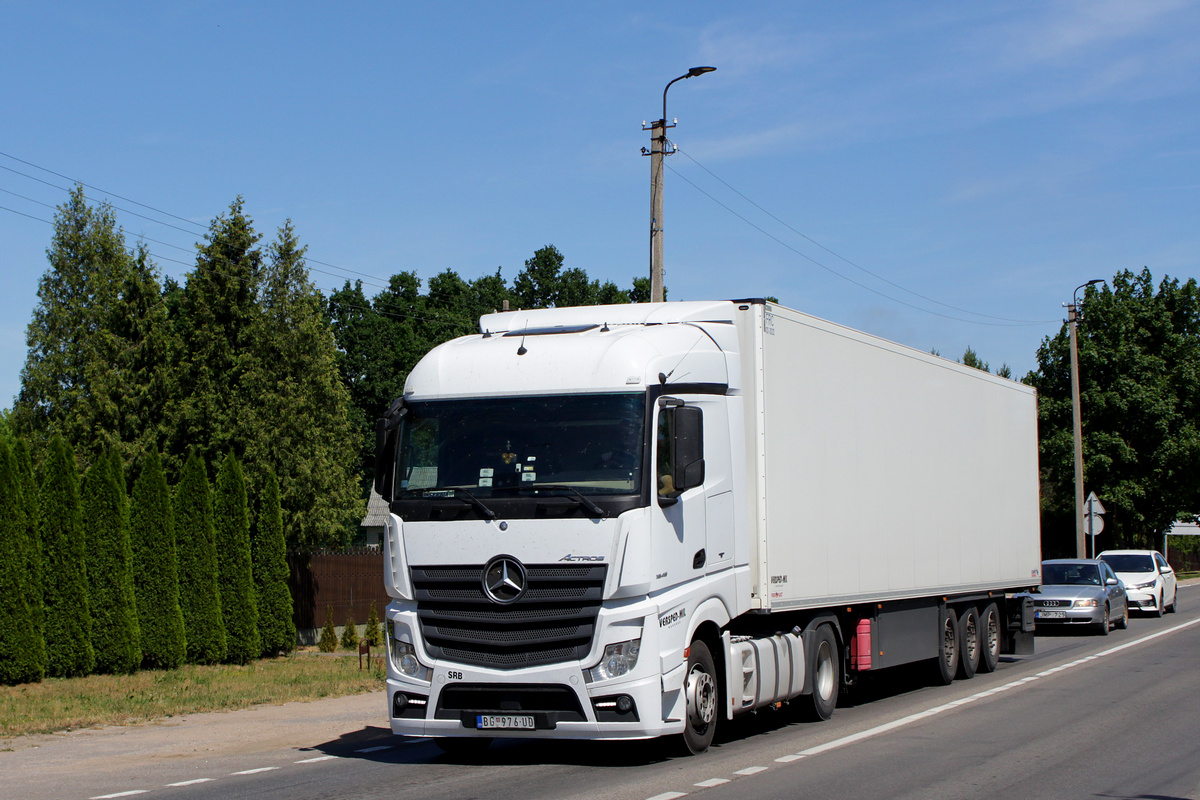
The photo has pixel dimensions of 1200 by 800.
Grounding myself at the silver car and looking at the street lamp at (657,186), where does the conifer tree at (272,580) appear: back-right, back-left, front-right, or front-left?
front-right

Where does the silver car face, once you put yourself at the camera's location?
facing the viewer and to the left of the viewer

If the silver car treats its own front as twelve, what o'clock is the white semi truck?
The white semi truck is roughly at 11 o'clock from the silver car.

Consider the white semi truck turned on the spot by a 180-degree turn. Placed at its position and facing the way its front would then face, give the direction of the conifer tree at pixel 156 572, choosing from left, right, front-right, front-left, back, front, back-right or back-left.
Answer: left

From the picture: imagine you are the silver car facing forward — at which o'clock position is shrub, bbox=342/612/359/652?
The shrub is roughly at 1 o'clock from the silver car.

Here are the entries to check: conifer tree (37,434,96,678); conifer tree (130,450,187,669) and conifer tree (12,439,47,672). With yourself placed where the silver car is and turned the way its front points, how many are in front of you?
3

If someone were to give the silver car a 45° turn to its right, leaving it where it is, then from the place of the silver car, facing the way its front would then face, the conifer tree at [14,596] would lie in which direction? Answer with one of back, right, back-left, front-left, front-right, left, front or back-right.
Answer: front-left

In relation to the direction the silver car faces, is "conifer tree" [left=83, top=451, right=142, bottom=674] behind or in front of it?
in front

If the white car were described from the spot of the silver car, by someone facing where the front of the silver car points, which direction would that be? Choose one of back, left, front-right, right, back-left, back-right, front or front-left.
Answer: back-right

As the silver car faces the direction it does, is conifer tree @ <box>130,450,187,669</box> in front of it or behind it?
in front

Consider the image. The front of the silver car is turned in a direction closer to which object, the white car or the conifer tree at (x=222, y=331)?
the conifer tree

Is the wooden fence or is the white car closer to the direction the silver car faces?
the wooden fence

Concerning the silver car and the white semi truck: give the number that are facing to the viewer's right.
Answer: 0

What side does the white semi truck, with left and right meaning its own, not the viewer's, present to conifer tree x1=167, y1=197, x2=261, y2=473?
right
